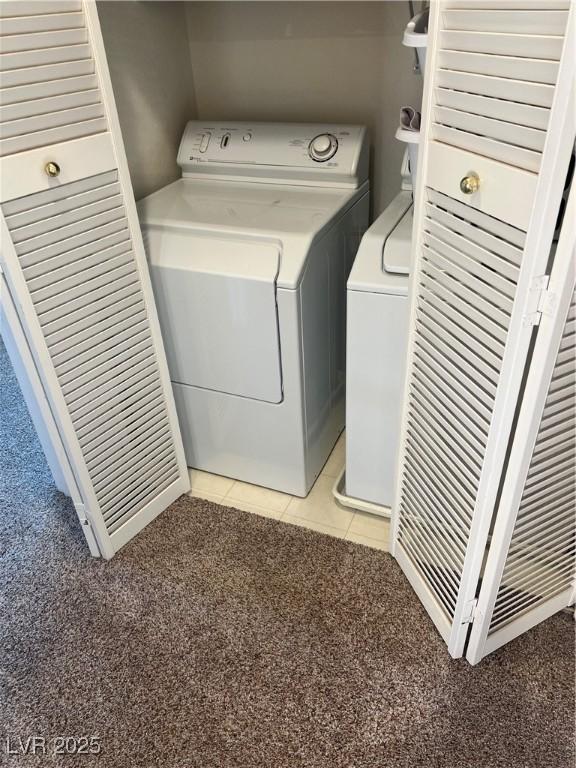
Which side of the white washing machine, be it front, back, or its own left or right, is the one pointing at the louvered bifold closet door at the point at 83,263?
right

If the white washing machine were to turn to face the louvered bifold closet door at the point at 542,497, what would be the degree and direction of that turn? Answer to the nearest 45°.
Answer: approximately 45° to its left

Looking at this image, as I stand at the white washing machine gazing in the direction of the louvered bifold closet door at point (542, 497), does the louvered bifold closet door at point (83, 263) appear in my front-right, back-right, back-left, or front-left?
back-right

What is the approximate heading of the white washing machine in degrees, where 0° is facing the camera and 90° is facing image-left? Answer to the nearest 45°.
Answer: approximately 0°
